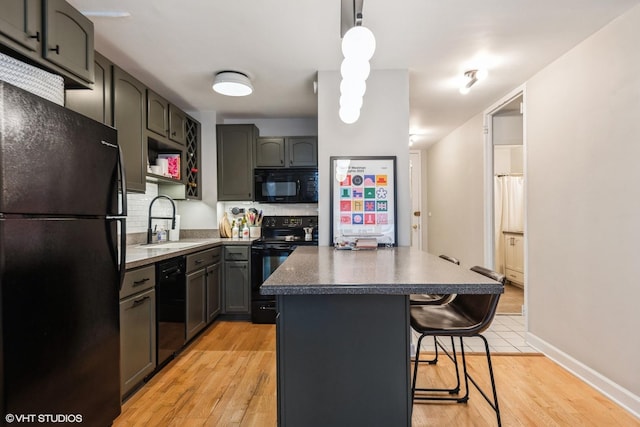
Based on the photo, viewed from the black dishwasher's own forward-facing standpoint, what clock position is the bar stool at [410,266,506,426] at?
The bar stool is roughly at 12 o'clock from the black dishwasher.

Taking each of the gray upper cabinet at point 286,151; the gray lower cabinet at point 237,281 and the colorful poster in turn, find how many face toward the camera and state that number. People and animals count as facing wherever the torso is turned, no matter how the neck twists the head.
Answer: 3

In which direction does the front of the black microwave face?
toward the camera

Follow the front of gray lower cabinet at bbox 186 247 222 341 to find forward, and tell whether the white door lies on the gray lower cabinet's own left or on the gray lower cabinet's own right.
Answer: on the gray lower cabinet's own left

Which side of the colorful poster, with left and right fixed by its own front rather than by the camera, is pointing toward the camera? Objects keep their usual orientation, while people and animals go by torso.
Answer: front

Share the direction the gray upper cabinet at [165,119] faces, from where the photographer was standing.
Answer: facing the viewer and to the right of the viewer

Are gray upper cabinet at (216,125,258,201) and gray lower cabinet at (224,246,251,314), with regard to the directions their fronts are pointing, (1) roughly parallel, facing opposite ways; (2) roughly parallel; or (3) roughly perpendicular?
roughly parallel

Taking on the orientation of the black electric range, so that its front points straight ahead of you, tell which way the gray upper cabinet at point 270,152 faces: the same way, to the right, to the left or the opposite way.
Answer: the same way

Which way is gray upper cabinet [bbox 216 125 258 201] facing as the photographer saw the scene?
facing the viewer

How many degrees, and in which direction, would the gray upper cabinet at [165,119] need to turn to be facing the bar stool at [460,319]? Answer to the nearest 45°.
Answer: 0° — it already faces it
